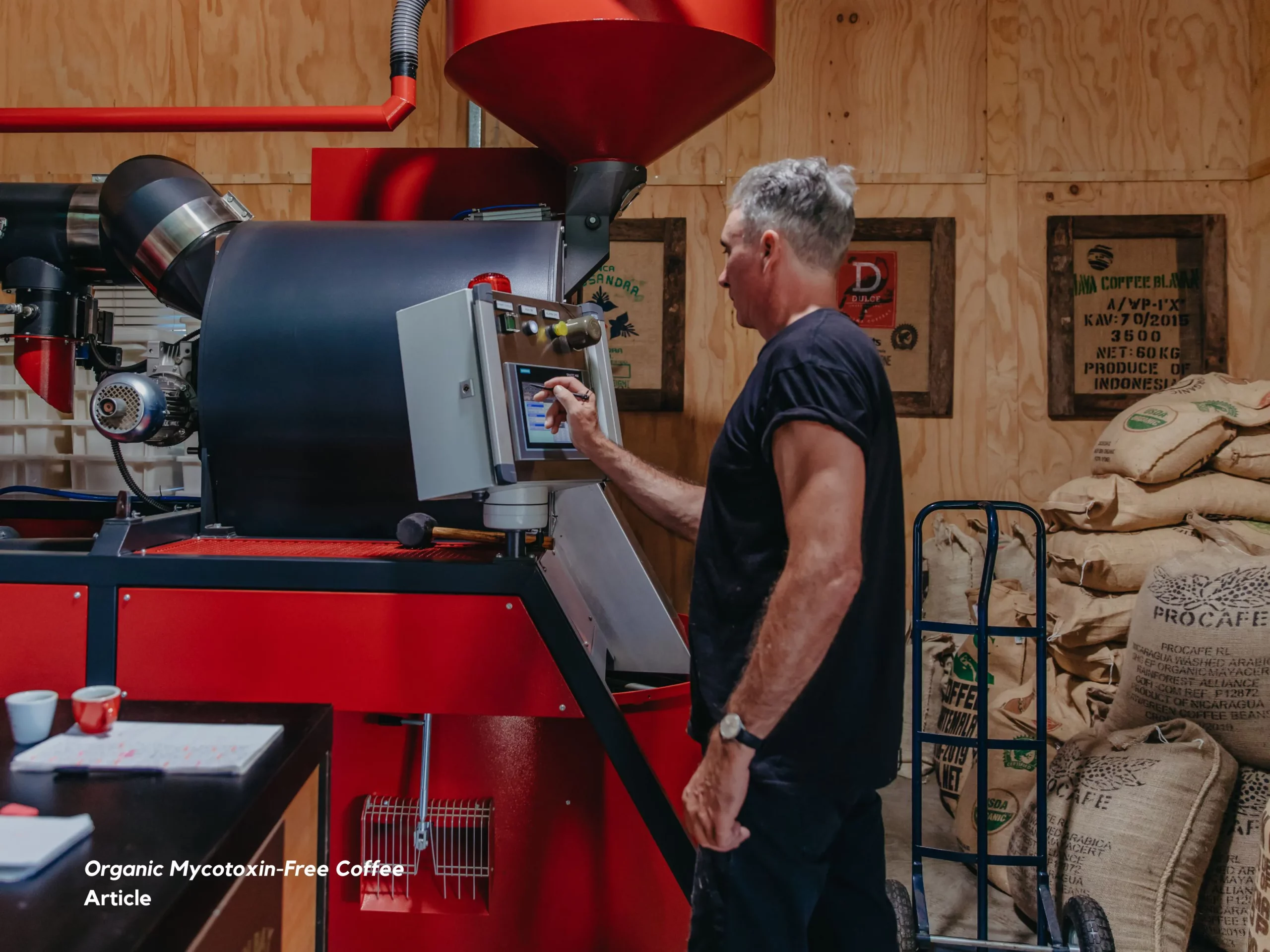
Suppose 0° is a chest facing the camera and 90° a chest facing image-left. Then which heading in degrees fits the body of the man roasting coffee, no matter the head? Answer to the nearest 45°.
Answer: approximately 90°

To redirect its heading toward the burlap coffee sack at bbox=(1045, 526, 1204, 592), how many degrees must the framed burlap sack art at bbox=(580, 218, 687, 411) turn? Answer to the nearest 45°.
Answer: approximately 45° to its left

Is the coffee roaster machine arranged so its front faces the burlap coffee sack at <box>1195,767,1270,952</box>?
yes

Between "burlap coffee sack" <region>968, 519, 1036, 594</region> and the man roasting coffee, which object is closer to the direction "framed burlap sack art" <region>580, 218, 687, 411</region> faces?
the man roasting coffee

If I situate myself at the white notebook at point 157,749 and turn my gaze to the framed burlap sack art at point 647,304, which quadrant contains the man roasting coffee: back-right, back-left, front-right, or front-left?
front-right

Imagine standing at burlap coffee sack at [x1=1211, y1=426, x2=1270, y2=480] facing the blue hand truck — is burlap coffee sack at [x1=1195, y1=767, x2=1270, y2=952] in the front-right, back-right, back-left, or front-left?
front-left

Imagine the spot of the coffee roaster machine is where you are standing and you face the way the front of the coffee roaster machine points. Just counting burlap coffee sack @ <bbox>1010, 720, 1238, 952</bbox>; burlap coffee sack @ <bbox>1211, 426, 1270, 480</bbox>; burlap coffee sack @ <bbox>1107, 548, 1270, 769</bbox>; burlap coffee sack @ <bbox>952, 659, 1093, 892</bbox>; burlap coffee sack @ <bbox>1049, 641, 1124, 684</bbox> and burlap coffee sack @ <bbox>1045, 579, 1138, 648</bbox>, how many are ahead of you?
6

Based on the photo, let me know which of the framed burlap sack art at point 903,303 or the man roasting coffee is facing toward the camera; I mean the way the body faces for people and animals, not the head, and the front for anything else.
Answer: the framed burlap sack art

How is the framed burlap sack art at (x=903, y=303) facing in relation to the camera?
toward the camera

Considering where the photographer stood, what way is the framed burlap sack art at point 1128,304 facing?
facing the viewer

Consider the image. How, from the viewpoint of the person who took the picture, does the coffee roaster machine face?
facing to the right of the viewer

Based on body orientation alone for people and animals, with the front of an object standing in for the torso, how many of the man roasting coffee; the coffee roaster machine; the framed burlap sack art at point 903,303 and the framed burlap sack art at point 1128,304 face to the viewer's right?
1

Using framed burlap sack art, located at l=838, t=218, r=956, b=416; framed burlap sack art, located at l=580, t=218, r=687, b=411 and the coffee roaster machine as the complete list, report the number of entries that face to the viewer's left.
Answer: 0

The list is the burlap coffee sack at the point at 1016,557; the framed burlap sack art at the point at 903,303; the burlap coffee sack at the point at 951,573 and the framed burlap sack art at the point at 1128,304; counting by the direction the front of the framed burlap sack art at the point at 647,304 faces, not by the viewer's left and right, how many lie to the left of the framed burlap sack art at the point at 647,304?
4

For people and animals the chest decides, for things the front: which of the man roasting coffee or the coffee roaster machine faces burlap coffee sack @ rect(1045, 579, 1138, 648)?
the coffee roaster machine
